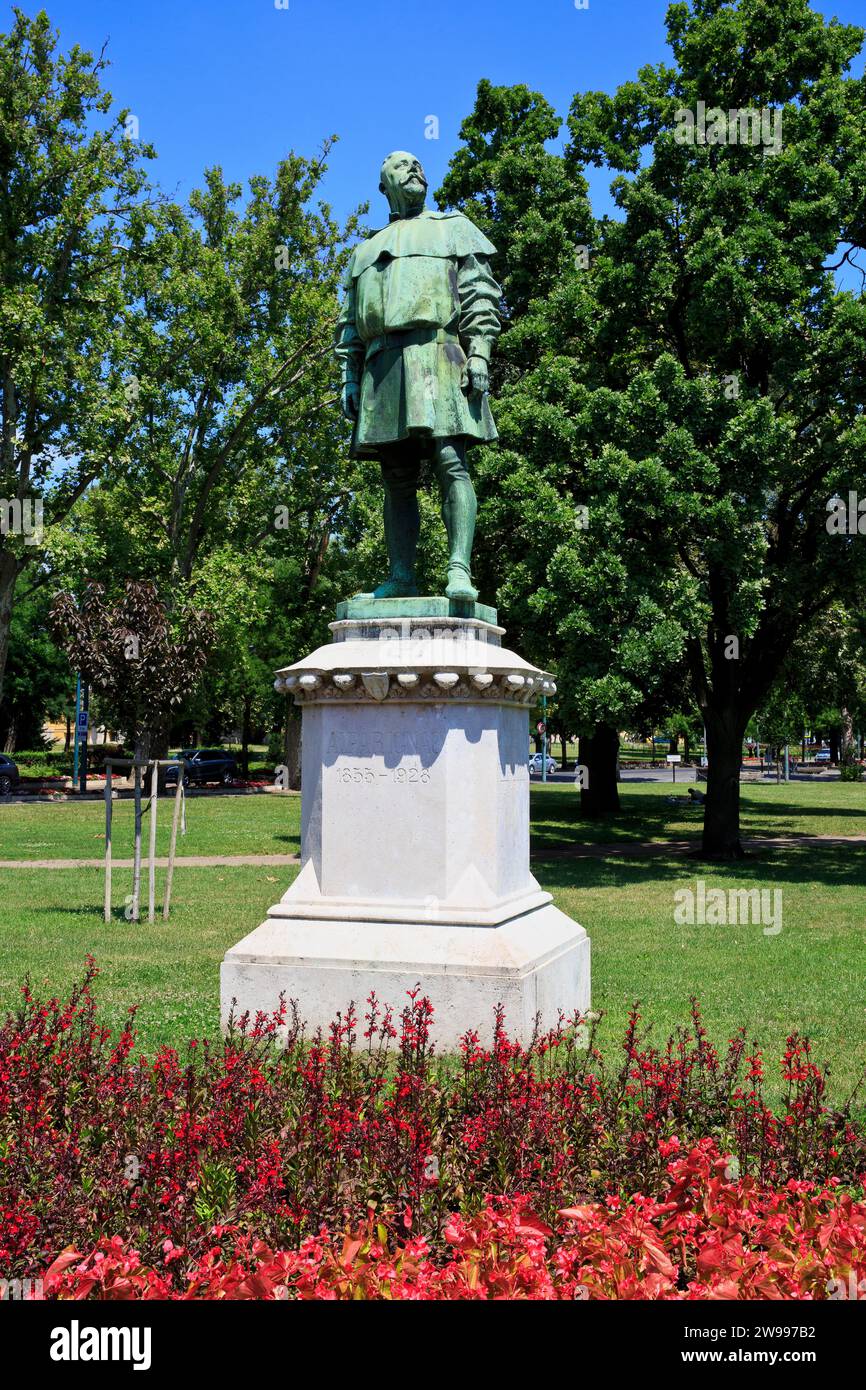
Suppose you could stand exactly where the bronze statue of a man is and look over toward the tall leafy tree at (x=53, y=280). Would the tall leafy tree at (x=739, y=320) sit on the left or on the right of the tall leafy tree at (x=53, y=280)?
right

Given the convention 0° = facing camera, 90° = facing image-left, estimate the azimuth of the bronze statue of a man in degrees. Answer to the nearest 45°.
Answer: approximately 0°

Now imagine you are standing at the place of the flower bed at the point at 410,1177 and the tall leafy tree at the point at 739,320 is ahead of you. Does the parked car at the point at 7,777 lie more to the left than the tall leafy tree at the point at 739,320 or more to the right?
left

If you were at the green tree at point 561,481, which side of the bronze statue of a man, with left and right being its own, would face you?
back

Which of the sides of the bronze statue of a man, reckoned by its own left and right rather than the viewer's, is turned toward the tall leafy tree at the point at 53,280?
back
